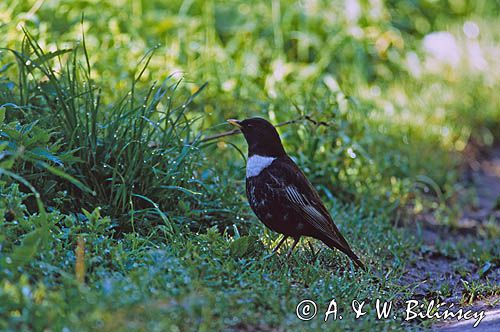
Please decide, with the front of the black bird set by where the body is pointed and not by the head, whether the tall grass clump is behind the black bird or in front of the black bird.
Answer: in front

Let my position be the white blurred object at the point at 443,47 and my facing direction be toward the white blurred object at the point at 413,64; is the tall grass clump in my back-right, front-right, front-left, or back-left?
front-left

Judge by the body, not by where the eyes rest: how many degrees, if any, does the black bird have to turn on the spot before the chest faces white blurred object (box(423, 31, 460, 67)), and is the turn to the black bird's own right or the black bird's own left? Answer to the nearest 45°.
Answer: approximately 90° to the black bird's own right

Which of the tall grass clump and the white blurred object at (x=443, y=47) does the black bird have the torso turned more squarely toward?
the tall grass clump

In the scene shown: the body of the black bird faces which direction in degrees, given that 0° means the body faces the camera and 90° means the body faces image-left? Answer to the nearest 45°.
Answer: approximately 90°

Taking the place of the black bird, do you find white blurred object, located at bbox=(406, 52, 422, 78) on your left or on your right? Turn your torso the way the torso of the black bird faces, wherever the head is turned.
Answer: on your right

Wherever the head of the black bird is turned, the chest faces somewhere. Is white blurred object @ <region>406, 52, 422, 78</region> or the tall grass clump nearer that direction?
the tall grass clump
